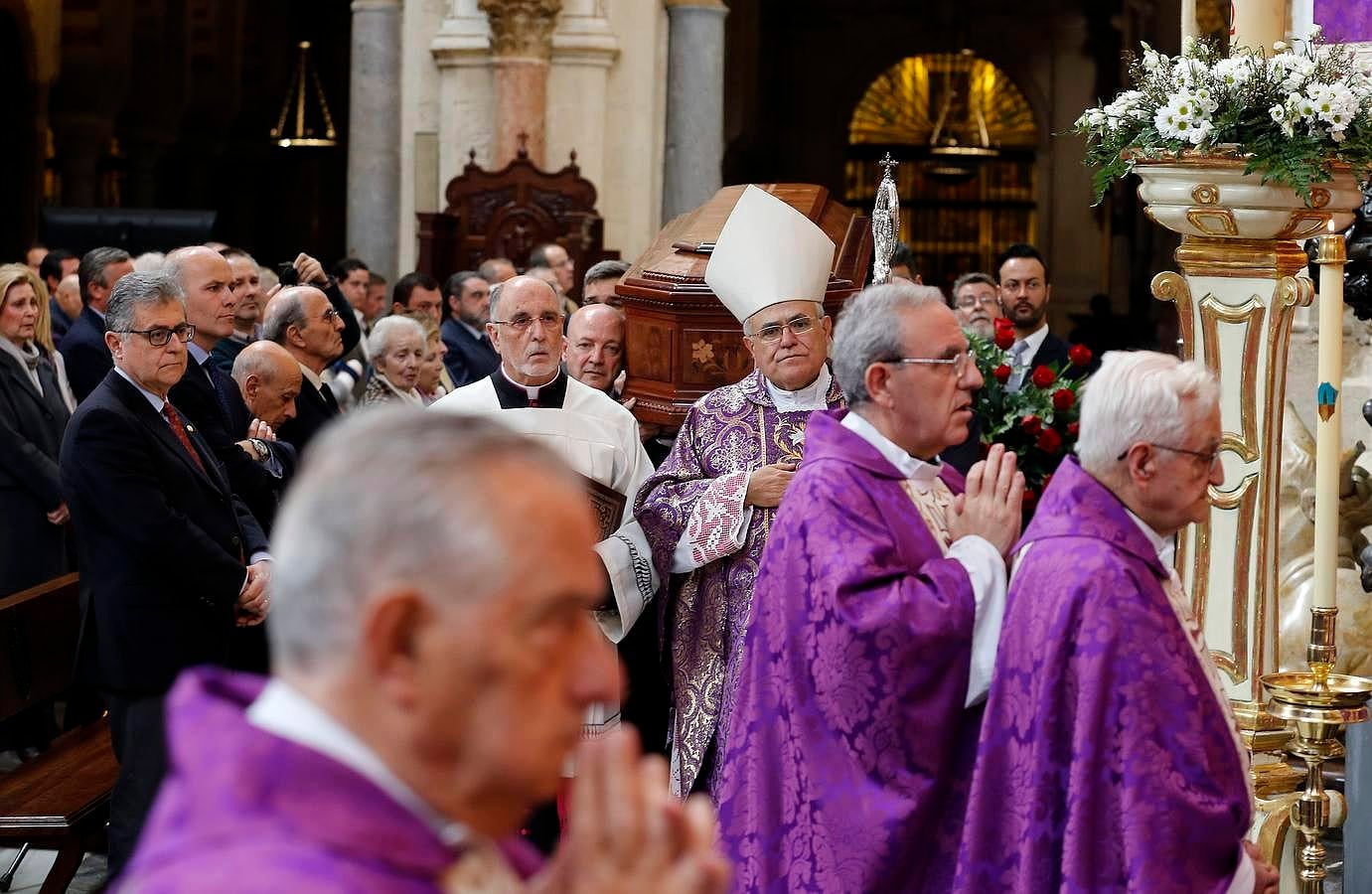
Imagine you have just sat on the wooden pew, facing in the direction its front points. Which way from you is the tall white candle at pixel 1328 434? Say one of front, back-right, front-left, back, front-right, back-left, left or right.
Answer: front

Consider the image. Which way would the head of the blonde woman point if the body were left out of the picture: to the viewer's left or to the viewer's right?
to the viewer's right

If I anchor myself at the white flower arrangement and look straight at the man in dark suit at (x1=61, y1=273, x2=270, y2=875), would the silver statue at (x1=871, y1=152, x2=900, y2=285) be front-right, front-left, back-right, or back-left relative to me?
front-right

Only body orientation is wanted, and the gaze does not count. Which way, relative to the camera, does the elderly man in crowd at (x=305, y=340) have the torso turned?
to the viewer's right

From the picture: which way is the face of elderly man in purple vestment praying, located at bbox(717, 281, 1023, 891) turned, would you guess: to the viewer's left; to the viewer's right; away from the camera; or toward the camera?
to the viewer's right

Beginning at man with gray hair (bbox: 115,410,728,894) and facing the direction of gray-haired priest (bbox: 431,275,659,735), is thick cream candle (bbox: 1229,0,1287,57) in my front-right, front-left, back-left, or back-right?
front-right

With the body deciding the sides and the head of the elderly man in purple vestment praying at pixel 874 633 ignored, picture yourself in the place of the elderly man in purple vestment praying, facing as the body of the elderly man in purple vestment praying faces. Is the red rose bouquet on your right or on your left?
on your left

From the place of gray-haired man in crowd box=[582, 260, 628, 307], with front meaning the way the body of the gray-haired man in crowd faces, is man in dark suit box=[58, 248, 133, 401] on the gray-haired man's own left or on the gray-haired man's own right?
on the gray-haired man's own right

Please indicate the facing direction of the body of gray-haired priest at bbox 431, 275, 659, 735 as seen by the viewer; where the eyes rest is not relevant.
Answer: toward the camera

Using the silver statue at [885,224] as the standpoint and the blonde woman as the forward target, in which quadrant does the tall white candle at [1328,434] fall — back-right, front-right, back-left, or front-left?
back-left

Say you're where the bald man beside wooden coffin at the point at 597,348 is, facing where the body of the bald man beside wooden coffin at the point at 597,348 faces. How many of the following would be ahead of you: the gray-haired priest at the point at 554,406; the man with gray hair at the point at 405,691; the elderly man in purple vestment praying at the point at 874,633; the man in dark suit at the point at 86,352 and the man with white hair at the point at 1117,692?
4

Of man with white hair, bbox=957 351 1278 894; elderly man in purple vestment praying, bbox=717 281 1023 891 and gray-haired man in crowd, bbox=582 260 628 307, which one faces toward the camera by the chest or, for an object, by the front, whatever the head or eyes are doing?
gray-haired man in crowd, bbox=582 260 628 307

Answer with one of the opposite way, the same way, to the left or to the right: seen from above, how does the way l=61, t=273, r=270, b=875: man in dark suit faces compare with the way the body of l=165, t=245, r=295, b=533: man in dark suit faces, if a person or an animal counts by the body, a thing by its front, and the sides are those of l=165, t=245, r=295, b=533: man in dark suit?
the same way

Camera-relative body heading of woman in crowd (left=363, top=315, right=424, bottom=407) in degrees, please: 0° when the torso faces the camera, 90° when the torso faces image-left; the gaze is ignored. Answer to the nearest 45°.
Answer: approximately 315°

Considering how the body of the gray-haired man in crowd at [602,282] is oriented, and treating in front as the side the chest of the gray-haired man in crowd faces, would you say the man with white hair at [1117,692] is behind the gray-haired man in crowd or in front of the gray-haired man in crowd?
in front

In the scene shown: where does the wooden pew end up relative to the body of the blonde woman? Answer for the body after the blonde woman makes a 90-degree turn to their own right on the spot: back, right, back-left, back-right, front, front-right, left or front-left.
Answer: front-left

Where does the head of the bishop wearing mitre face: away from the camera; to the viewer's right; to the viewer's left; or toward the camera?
toward the camera

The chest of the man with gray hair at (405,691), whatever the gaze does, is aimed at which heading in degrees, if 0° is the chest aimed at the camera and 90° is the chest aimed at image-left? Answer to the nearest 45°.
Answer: approximately 270°

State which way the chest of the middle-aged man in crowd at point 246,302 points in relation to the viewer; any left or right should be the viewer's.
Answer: facing the viewer and to the right of the viewer
